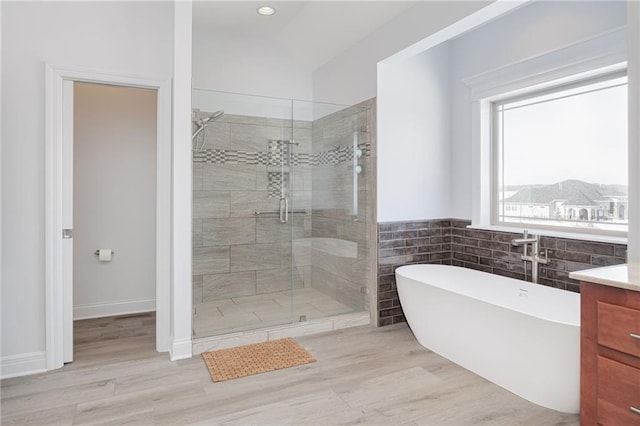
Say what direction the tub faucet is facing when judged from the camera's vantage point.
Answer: facing the viewer and to the left of the viewer

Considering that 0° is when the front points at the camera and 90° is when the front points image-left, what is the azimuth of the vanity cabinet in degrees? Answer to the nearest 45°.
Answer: approximately 45°

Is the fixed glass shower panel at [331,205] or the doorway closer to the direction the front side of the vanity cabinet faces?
the doorway

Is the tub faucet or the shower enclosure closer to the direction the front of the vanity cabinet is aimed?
the shower enclosure

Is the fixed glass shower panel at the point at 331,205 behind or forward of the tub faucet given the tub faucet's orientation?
forward

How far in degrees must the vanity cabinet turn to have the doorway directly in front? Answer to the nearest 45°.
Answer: approximately 45° to its right

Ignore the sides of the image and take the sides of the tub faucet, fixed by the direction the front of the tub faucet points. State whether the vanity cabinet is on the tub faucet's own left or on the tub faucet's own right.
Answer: on the tub faucet's own left

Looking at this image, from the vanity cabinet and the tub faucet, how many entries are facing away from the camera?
0

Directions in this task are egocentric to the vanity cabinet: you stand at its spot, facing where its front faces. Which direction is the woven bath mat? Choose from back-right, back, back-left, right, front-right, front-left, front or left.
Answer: front-right

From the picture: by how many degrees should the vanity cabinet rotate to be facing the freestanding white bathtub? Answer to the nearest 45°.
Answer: approximately 90° to its right
